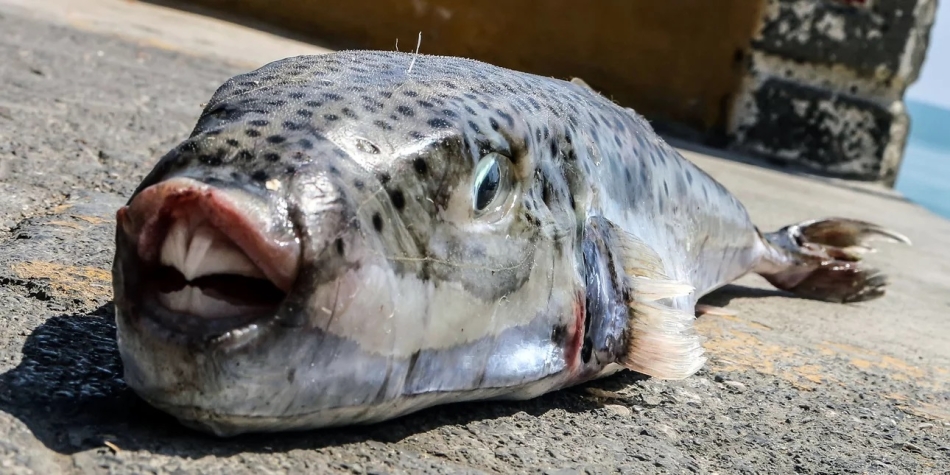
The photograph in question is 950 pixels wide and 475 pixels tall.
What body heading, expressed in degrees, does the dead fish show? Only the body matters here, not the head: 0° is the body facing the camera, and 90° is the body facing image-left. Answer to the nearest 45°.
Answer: approximately 45°
